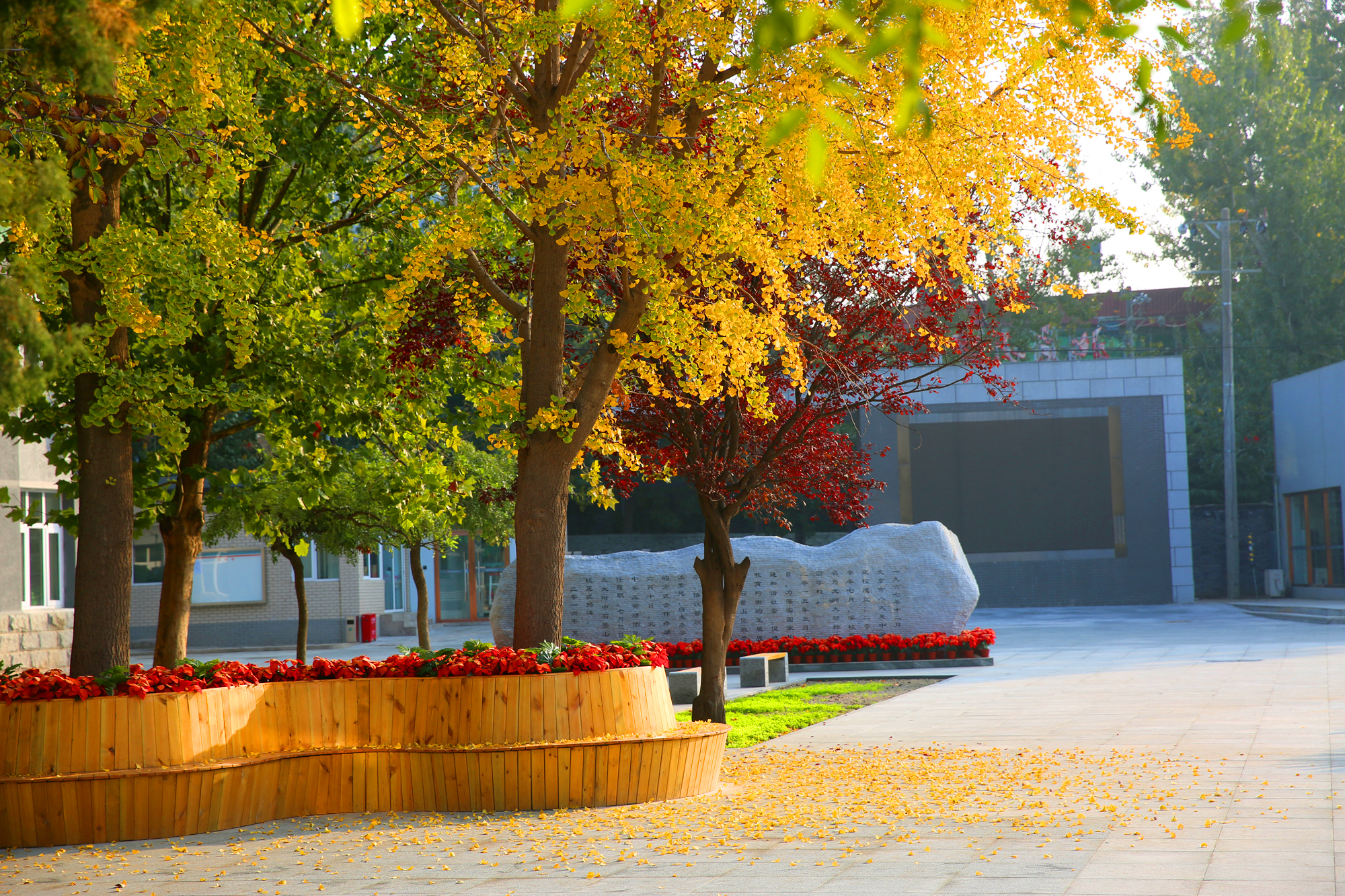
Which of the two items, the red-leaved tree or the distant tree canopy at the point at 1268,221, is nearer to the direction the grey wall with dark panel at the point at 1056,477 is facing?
the red-leaved tree

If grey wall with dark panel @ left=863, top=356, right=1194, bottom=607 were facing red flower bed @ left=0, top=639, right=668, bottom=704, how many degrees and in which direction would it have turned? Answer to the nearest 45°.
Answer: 0° — it already faces it

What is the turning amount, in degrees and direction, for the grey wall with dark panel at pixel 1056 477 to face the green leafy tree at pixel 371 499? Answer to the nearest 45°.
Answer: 0° — it already faces it

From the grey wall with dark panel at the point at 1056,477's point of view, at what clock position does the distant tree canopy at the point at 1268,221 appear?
The distant tree canopy is roughly at 7 o'clock from the grey wall with dark panel.

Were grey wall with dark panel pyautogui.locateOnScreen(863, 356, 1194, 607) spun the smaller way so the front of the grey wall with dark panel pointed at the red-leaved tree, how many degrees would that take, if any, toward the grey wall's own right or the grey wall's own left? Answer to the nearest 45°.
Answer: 0° — it already faces it

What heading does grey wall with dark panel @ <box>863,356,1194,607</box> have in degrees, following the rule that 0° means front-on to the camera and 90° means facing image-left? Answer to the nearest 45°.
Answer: approximately 0°

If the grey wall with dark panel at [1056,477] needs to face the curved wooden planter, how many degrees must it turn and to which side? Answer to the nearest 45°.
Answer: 0° — it already faces it

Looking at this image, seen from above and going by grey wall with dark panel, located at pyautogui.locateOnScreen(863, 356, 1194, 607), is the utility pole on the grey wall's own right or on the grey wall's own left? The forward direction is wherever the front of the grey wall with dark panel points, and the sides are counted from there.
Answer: on the grey wall's own left

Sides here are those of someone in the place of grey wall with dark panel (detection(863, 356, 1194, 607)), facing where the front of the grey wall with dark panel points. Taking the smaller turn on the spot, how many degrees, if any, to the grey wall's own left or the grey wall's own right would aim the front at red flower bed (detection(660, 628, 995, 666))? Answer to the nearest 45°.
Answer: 0° — it already faces it

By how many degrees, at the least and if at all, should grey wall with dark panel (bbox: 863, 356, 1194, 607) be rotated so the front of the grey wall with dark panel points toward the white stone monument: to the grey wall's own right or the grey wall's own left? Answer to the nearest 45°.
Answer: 0° — it already faces it
